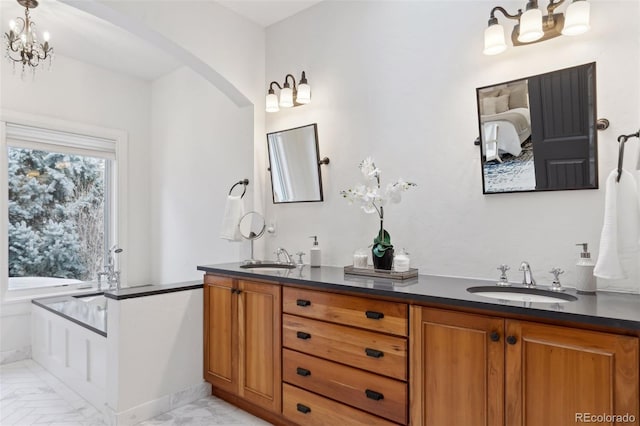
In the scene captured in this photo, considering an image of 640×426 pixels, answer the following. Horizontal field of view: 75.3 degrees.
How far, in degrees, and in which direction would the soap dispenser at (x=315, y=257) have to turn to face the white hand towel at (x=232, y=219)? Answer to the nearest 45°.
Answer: approximately 45° to its right

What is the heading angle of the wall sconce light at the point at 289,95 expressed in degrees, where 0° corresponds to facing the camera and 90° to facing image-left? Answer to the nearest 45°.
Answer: approximately 45°

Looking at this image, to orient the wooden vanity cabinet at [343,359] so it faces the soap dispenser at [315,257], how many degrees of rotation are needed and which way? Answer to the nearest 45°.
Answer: approximately 135° to its right

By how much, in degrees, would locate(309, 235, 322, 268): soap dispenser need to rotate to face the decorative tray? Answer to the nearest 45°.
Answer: approximately 135° to its left

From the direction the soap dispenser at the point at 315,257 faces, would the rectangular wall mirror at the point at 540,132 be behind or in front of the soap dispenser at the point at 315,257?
behind

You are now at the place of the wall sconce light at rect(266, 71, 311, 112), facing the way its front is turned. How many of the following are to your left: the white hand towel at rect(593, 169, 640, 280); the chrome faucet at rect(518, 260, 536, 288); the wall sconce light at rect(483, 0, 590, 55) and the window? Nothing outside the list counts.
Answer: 3

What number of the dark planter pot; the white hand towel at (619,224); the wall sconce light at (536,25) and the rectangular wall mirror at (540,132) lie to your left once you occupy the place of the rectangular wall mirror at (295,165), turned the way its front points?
4
